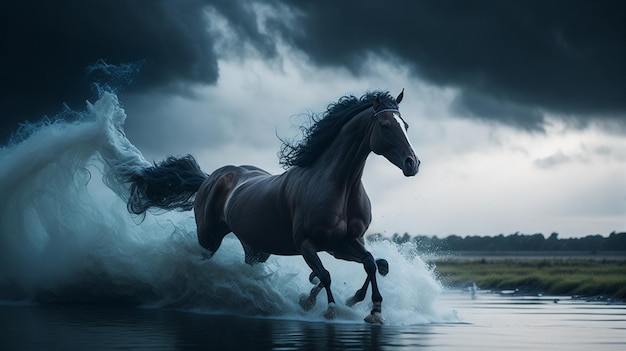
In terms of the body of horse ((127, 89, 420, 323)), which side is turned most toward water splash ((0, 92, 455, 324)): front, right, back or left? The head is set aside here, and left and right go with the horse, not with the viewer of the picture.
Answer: back

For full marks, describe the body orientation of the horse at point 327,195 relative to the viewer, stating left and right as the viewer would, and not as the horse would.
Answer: facing the viewer and to the right of the viewer
